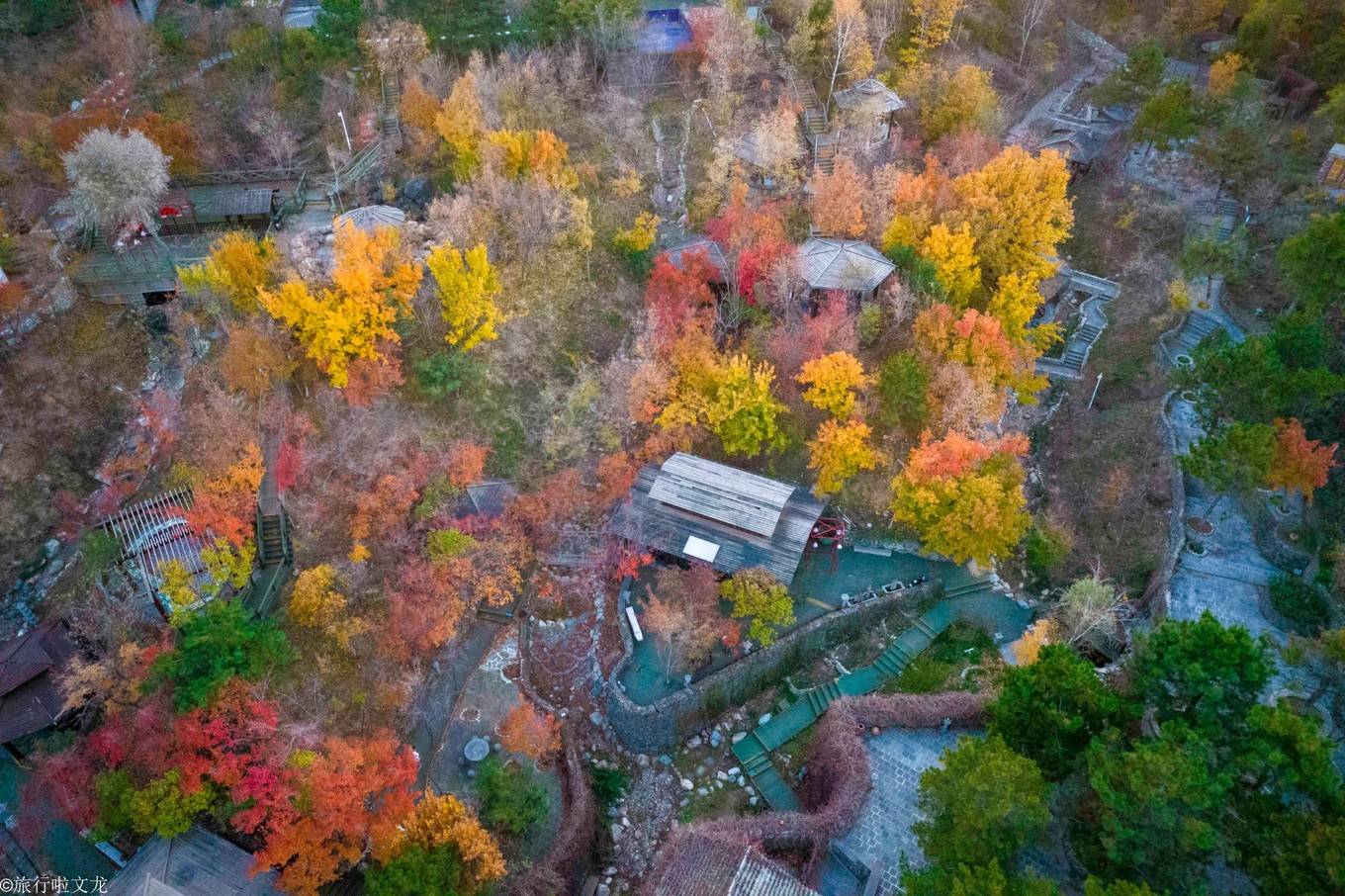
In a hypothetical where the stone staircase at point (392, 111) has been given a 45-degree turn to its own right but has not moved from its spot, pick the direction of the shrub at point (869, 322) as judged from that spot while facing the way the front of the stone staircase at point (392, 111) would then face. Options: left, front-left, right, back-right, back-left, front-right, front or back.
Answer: left

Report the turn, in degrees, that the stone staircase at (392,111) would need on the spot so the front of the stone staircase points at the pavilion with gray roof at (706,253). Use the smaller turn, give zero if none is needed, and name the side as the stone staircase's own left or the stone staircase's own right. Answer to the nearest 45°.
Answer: approximately 45° to the stone staircase's own left

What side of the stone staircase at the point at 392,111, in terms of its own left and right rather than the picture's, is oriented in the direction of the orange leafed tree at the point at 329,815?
front

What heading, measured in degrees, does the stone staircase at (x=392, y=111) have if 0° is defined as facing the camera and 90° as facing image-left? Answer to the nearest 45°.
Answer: approximately 0°

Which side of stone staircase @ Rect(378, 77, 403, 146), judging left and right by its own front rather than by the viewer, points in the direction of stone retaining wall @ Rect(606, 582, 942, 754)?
front

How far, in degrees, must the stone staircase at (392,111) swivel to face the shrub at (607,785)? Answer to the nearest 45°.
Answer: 0° — it already faces it

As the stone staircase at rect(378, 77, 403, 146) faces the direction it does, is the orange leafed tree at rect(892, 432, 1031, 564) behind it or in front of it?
in front

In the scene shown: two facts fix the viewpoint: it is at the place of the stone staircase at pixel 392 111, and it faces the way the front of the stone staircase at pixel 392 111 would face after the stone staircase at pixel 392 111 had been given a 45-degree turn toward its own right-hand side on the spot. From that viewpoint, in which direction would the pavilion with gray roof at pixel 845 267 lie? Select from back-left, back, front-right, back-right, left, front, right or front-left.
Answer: left

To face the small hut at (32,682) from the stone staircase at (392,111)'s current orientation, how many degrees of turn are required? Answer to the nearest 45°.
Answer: approximately 45° to its right

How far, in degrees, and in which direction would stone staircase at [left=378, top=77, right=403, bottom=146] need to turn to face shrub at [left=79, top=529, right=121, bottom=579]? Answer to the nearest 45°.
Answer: approximately 45° to its right

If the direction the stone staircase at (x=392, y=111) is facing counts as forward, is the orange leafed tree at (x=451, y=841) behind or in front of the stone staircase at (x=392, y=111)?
in front

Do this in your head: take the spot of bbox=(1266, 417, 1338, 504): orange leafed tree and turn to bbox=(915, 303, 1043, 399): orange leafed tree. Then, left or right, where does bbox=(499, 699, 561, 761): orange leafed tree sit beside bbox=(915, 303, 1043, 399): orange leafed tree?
left
